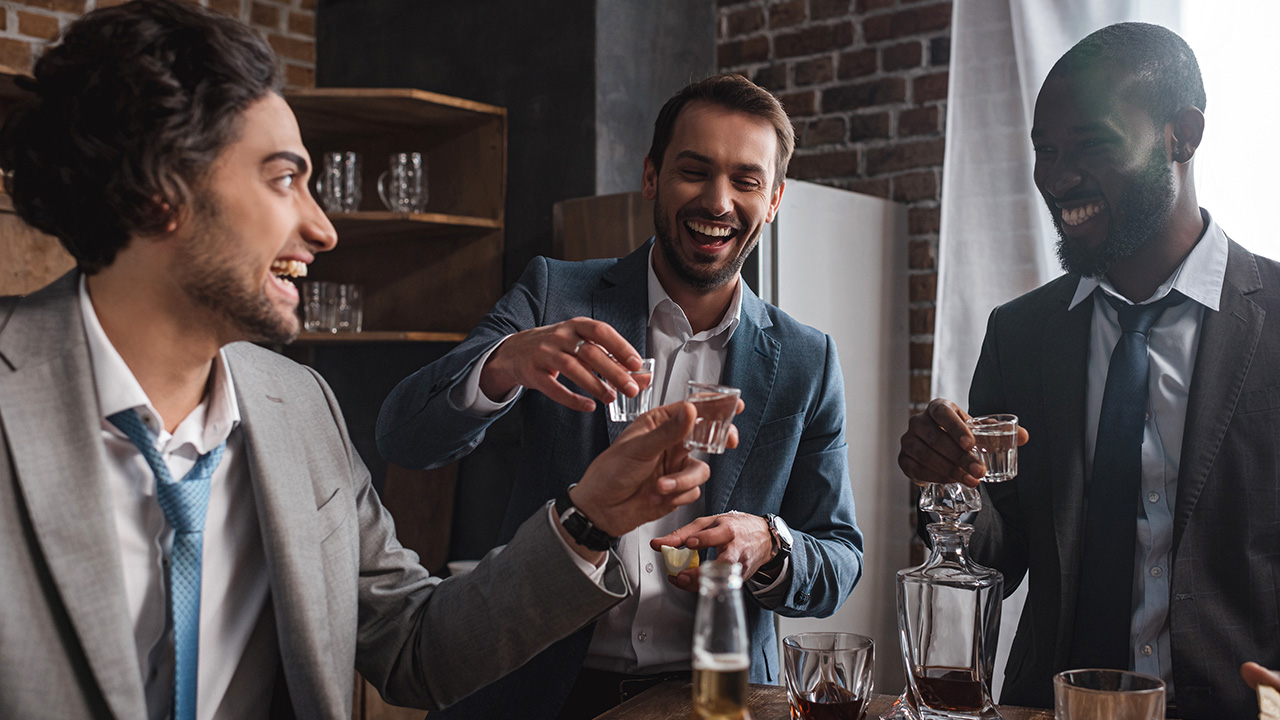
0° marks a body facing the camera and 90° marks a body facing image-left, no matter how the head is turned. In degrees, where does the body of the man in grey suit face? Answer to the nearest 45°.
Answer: approximately 315°

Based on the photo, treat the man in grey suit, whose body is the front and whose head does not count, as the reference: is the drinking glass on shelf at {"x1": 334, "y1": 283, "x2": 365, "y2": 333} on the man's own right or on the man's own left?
on the man's own left

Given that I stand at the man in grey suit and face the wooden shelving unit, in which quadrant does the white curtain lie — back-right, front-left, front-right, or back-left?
front-right

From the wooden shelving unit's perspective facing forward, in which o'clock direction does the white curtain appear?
The white curtain is roughly at 10 o'clock from the wooden shelving unit.

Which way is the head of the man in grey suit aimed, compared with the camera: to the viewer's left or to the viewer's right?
to the viewer's right

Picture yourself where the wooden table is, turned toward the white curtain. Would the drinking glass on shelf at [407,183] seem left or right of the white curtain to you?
left

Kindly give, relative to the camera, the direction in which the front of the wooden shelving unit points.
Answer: facing the viewer

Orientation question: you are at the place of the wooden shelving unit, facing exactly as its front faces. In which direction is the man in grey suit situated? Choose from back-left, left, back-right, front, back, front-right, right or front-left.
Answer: front

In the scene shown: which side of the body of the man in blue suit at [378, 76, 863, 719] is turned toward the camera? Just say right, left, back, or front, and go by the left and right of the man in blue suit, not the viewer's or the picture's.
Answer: front

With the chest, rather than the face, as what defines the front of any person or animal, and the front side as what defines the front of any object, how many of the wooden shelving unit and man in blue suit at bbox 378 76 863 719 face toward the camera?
2

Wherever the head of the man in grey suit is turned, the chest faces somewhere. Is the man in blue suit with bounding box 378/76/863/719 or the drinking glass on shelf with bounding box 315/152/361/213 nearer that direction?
the man in blue suit

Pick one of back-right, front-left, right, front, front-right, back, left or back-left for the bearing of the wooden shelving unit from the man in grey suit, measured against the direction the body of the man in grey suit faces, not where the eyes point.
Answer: back-left

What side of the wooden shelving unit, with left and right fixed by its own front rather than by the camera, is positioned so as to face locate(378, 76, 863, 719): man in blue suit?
front

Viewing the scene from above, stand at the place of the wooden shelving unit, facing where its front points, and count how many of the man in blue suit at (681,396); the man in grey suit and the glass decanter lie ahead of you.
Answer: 3
